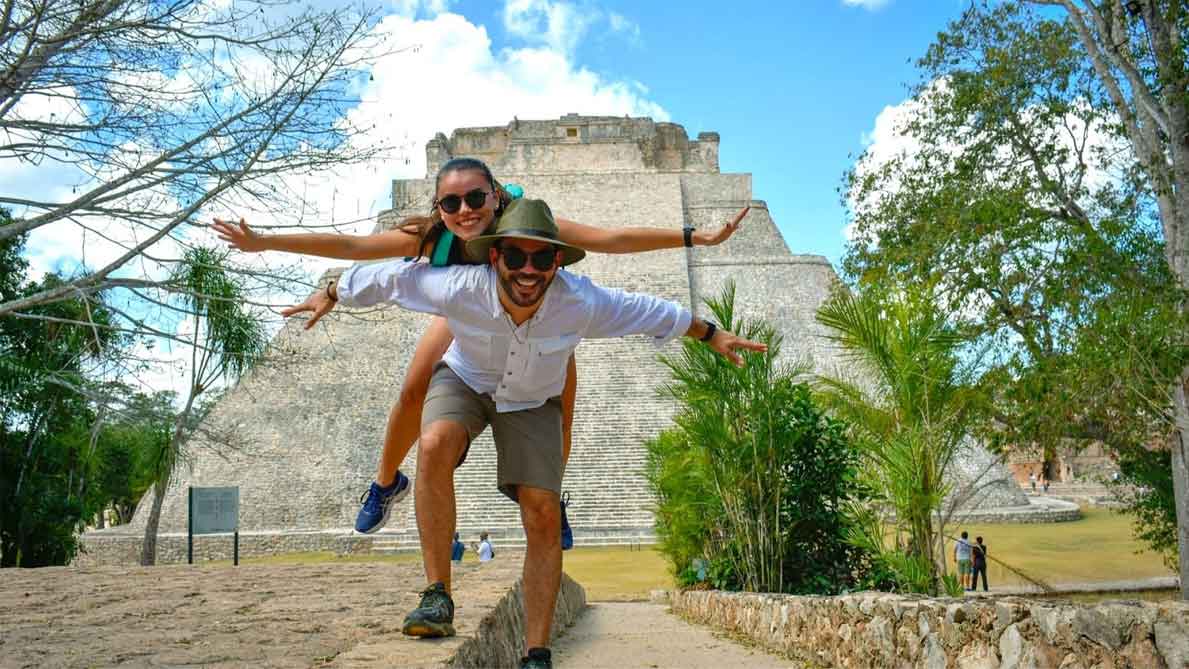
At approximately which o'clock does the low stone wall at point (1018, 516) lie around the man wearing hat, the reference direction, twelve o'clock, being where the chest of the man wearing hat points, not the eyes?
The low stone wall is roughly at 7 o'clock from the man wearing hat.

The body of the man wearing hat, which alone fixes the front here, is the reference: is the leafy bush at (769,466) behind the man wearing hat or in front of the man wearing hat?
behind

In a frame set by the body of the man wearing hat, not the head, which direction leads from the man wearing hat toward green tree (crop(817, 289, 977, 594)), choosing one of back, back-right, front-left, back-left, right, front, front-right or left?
back-left

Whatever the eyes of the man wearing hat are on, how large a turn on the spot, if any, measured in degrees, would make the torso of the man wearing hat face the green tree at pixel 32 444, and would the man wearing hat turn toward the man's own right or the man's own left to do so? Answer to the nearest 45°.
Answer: approximately 135° to the man's own right

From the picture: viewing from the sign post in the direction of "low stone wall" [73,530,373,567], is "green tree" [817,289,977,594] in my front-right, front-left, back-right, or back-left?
back-right

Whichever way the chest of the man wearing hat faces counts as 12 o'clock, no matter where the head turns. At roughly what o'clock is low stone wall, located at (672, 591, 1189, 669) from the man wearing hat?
The low stone wall is roughly at 8 o'clock from the man wearing hat.

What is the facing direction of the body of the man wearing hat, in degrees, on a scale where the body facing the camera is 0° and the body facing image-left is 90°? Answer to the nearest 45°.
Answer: approximately 0°

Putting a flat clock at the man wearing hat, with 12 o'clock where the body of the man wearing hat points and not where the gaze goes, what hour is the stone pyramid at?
The stone pyramid is roughly at 6 o'clock from the man wearing hat.

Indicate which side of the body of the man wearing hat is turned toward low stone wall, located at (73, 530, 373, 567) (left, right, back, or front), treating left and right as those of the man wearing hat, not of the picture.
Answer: back
